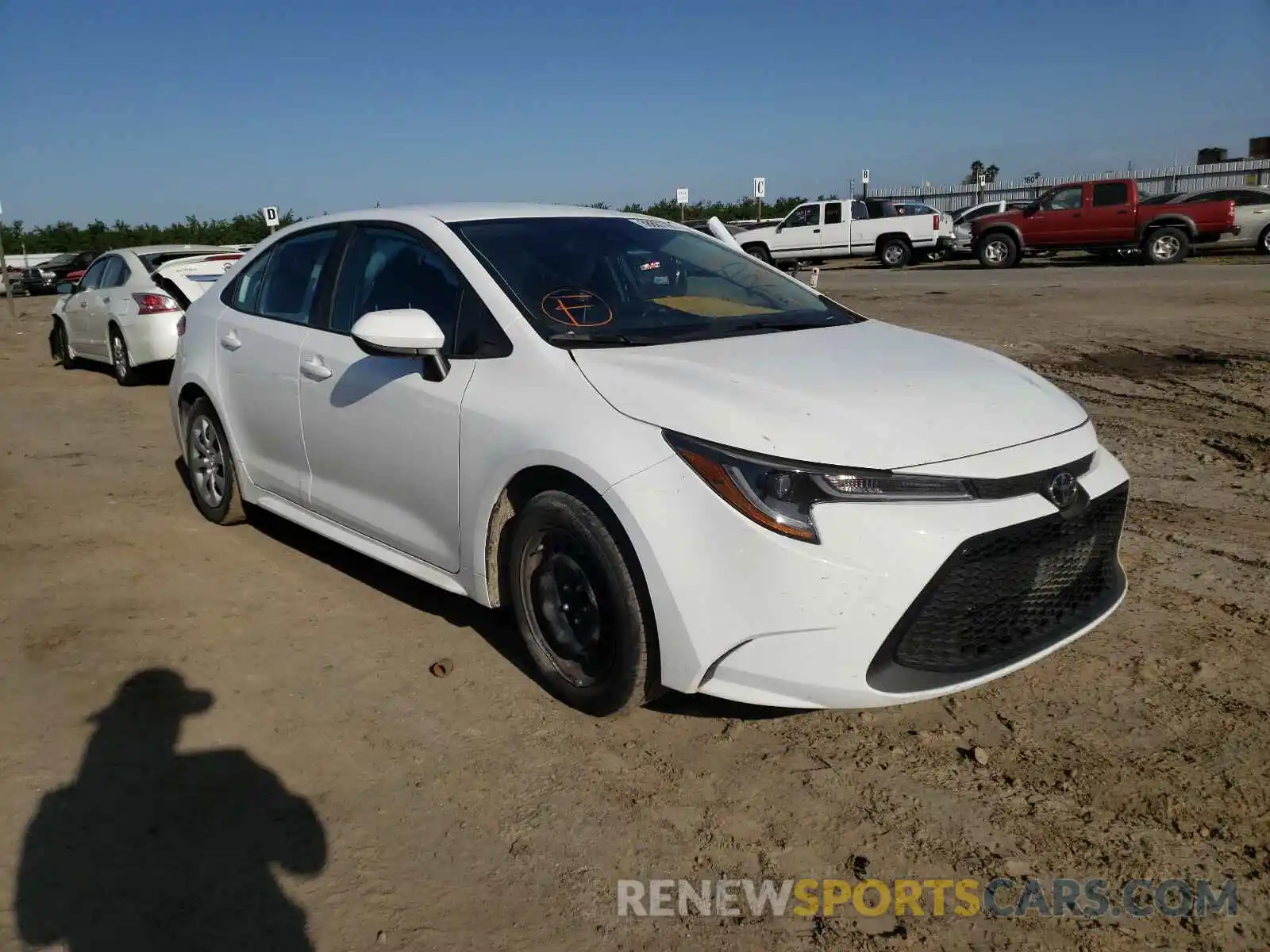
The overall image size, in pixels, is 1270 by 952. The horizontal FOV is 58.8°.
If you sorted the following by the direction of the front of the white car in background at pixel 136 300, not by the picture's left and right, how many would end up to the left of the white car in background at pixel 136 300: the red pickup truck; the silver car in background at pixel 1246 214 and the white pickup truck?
0

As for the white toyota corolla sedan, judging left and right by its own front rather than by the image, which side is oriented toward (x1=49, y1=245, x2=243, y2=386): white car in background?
back

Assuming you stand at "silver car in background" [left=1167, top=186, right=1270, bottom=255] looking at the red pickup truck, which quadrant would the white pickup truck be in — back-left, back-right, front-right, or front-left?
front-right

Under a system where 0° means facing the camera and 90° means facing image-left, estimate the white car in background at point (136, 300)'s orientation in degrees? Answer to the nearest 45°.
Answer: approximately 135°

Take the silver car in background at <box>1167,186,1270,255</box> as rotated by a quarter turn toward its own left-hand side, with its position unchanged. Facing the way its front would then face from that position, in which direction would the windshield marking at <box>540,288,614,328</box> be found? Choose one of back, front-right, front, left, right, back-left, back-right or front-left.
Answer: front

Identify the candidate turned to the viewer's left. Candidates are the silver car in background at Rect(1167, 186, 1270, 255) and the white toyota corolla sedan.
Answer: the silver car in background

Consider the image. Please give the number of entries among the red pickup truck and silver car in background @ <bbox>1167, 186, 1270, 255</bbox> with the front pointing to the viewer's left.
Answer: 2

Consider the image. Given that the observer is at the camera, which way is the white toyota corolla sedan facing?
facing the viewer and to the right of the viewer

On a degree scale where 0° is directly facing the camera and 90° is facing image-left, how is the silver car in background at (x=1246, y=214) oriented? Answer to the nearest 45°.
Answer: approximately 90°

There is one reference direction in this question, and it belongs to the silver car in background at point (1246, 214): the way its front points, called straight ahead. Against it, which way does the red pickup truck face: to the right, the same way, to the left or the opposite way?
the same way

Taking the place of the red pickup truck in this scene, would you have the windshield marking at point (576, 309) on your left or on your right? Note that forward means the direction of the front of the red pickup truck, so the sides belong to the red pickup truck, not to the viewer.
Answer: on your left

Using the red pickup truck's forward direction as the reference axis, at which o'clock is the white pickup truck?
The white pickup truck is roughly at 1 o'clock from the red pickup truck.

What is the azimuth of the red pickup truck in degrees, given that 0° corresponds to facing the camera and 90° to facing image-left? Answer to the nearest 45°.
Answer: approximately 90°

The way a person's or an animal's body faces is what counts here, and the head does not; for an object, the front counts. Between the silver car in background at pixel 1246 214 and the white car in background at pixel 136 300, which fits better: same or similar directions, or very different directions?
same or similar directions

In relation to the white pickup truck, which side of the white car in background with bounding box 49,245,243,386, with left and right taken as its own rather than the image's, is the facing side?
right

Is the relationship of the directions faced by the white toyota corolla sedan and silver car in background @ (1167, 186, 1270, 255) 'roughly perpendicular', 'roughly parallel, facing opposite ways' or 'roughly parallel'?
roughly parallel, facing opposite ways

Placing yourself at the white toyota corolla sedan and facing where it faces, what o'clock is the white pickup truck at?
The white pickup truck is roughly at 8 o'clock from the white toyota corolla sedan.
